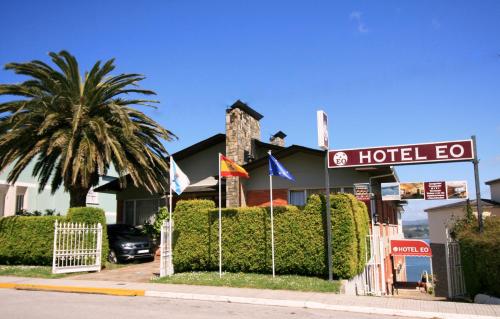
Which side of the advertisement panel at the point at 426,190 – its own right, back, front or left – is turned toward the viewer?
front

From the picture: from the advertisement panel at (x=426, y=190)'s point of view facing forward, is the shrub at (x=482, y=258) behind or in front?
in front

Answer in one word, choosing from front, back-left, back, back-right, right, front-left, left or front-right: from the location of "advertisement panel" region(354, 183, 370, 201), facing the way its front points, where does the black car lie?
right

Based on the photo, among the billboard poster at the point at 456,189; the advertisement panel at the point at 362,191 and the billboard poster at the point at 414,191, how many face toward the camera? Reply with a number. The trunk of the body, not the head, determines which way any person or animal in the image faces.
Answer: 3

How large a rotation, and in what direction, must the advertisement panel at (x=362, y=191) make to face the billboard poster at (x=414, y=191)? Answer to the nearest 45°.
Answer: approximately 135° to its left

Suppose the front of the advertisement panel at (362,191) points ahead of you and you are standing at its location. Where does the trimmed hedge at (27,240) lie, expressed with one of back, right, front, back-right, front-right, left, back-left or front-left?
right

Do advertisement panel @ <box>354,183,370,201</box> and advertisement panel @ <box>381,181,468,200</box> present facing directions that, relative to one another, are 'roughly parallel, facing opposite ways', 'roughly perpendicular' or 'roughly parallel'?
roughly parallel

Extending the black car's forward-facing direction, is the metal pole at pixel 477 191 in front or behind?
in front

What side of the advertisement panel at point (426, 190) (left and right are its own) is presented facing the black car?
right

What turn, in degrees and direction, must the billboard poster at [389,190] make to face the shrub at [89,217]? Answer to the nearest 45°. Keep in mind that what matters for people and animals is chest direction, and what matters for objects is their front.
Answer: approximately 45° to its right

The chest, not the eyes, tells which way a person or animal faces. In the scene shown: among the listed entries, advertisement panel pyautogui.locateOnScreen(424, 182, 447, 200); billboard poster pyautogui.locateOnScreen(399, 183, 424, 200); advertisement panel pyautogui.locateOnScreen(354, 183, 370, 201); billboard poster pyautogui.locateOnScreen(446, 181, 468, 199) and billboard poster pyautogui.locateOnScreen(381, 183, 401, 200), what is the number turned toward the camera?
5

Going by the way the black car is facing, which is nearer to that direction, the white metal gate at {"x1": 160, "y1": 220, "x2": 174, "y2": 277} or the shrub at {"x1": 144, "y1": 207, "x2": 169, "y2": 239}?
the white metal gate

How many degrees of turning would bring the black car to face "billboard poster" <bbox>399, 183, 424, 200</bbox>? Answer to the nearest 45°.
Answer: approximately 45° to its left
